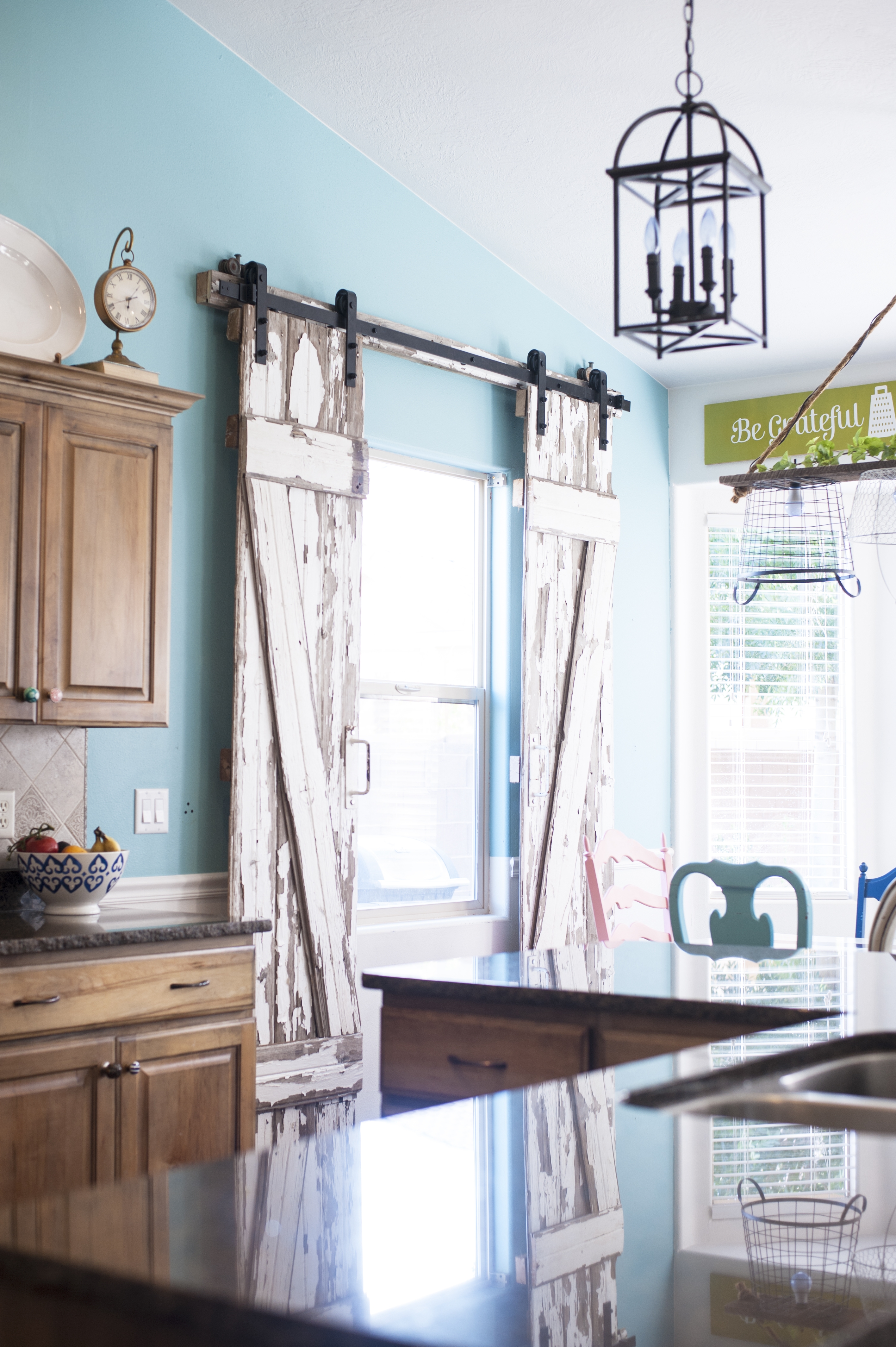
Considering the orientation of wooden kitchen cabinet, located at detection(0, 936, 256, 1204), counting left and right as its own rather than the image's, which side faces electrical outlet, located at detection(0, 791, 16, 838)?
back

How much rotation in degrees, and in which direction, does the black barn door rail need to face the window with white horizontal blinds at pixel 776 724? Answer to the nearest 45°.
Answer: approximately 90° to its left

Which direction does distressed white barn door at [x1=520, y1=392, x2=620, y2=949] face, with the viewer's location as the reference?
facing the viewer and to the right of the viewer
